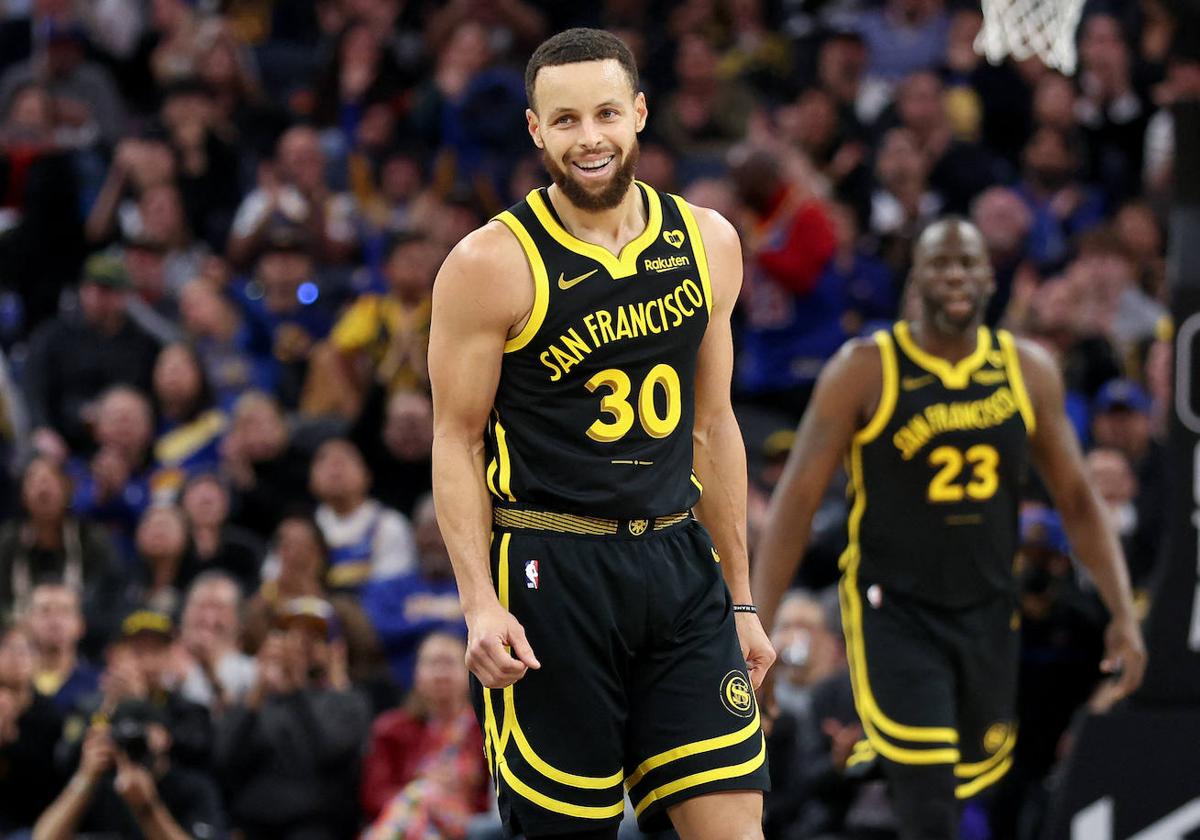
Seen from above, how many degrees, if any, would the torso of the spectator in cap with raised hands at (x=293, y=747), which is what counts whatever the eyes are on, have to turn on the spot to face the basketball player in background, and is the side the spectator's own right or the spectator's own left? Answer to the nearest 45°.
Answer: approximately 45° to the spectator's own left

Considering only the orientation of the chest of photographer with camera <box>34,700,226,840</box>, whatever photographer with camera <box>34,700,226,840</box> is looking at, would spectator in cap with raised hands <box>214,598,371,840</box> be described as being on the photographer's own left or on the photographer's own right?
on the photographer's own left

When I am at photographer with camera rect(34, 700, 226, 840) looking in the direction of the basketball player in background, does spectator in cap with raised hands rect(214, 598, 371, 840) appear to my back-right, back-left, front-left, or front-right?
front-left

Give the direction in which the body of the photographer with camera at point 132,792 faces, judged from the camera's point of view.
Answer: toward the camera

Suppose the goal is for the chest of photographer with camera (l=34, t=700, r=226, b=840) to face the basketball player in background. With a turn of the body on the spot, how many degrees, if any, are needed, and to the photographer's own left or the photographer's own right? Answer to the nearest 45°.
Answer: approximately 45° to the photographer's own left

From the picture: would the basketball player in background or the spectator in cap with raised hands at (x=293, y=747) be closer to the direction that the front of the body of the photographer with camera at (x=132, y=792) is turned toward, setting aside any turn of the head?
the basketball player in background

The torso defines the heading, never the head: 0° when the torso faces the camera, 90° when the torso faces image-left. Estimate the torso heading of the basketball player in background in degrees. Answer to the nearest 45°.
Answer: approximately 0°

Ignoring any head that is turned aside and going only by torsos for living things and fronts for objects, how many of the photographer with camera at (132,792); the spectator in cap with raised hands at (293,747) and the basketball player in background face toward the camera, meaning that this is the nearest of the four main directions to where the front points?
3

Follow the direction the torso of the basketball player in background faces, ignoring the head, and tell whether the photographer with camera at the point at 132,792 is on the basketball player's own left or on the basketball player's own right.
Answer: on the basketball player's own right

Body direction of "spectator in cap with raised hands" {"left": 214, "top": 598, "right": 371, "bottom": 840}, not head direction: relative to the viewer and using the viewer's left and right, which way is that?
facing the viewer
